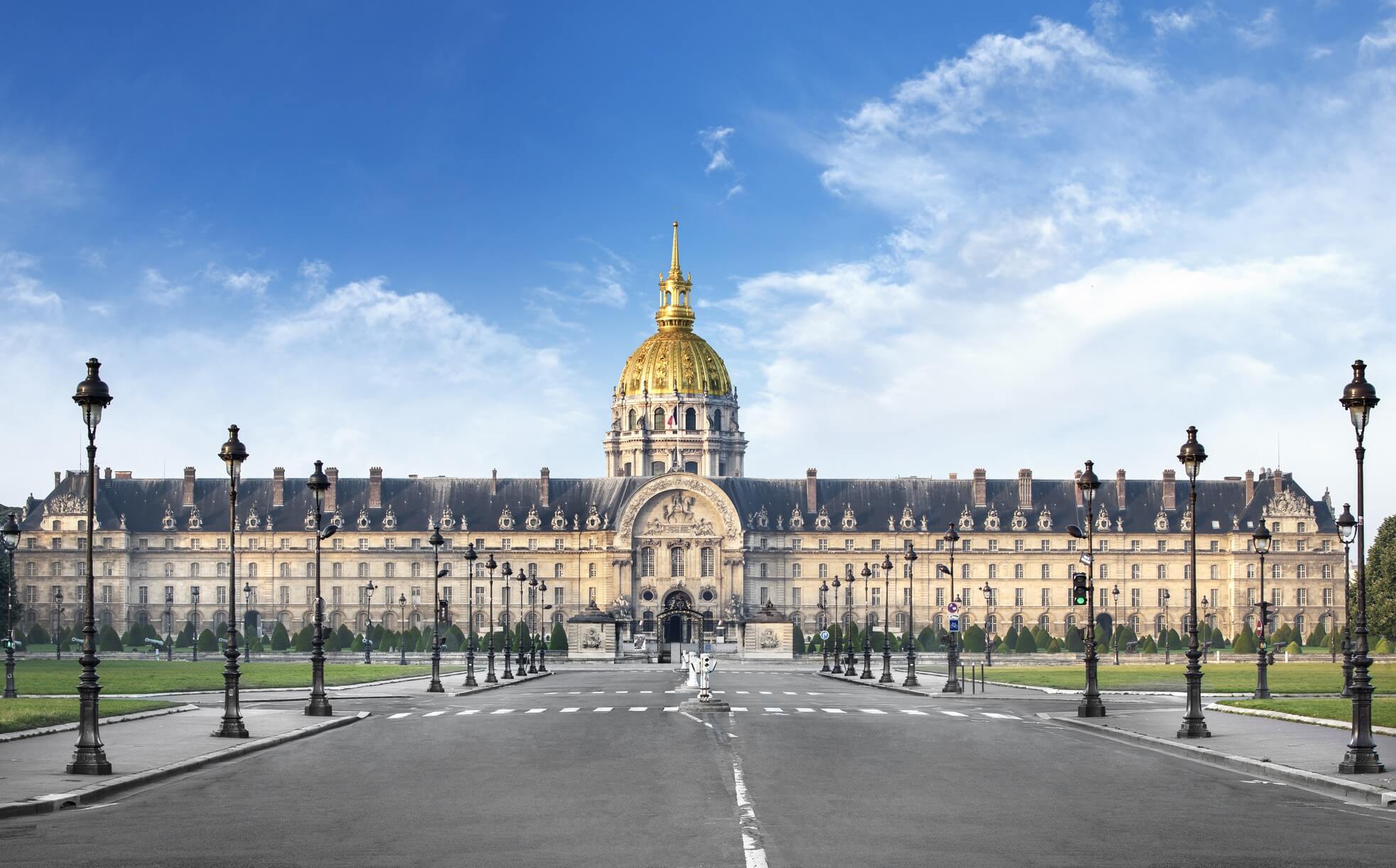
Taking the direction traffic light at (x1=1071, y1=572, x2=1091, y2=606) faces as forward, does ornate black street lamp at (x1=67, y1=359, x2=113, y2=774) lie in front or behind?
in front

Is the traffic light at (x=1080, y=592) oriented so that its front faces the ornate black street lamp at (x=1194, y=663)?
yes

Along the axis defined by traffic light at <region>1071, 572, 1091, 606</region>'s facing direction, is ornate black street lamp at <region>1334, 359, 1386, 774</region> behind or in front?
in front

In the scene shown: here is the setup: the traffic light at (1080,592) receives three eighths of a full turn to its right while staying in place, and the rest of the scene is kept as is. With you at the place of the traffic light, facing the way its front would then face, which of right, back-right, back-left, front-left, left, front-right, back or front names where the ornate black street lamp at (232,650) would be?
left

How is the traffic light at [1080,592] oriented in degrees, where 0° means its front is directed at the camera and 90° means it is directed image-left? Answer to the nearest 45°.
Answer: approximately 0°
